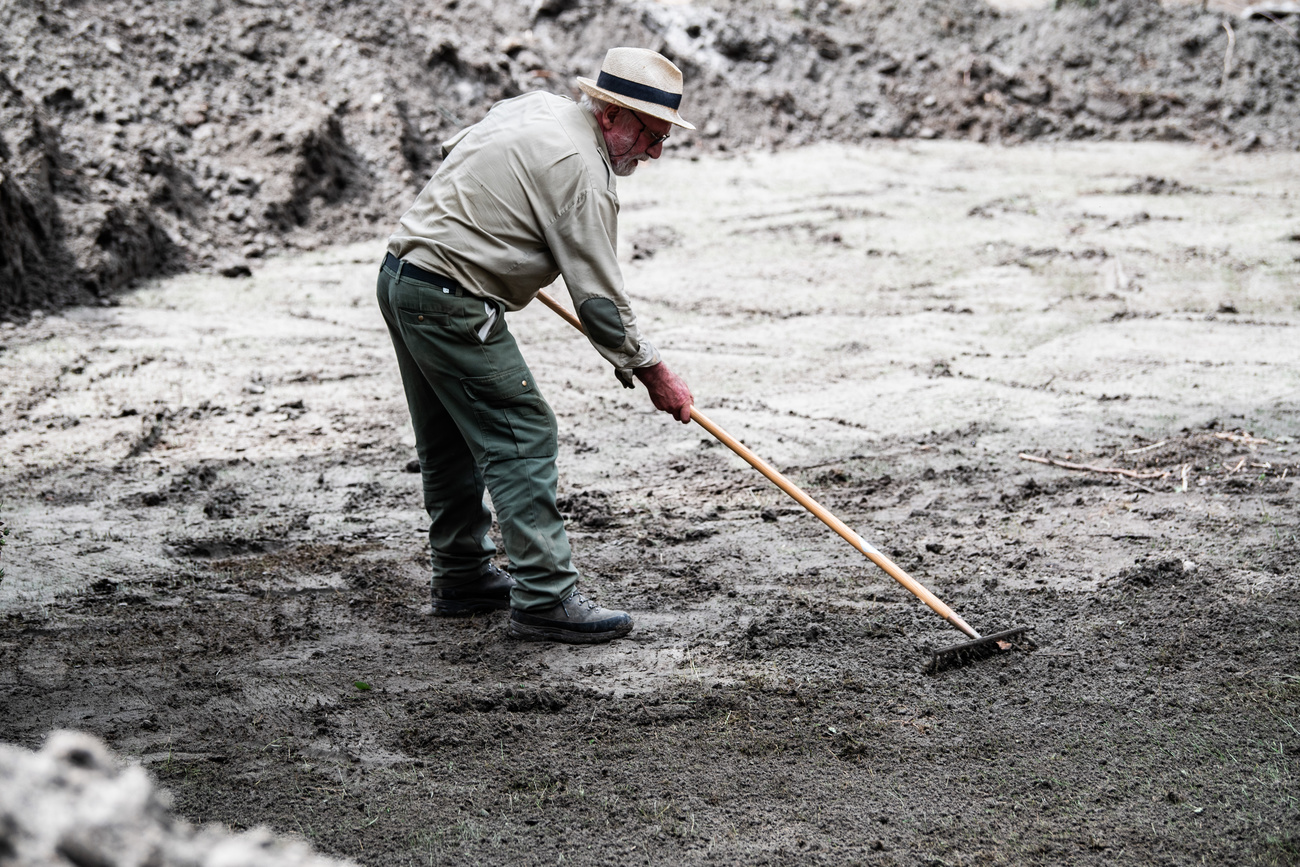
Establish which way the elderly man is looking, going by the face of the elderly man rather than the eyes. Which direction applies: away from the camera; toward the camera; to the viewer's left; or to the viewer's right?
to the viewer's right

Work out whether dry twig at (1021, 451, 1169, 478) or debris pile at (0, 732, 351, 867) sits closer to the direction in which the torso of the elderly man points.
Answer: the dry twig

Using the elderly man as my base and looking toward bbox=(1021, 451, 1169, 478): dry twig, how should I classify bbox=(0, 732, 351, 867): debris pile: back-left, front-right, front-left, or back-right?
back-right

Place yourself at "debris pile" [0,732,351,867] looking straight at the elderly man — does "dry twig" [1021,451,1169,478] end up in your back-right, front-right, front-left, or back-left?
front-right

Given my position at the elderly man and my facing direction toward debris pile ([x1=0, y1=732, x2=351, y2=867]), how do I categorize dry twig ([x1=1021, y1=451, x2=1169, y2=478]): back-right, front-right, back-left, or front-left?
back-left

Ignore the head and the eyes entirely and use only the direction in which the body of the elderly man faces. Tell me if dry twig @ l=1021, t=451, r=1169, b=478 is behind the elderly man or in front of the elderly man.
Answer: in front

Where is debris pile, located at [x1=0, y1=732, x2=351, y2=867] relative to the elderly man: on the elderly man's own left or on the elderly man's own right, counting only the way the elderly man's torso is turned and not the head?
on the elderly man's own right

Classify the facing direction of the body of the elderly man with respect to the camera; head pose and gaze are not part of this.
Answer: to the viewer's right

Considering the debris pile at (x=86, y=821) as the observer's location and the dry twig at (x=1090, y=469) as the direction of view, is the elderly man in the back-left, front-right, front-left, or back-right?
front-left
